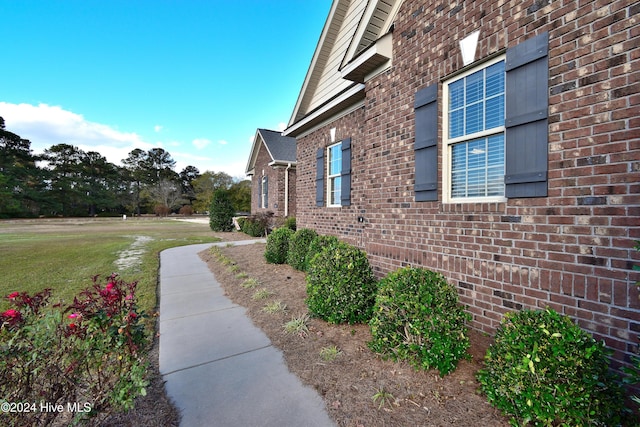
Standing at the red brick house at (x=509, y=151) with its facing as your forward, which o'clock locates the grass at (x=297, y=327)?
The grass is roughly at 1 o'clock from the red brick house.

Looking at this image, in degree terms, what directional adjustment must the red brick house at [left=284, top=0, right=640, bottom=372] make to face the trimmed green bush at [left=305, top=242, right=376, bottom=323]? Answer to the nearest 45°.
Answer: approximately 45° to its right

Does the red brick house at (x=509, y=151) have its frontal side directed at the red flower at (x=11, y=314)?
yes

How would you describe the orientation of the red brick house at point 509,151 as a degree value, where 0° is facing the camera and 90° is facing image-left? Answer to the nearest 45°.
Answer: approximately 45°

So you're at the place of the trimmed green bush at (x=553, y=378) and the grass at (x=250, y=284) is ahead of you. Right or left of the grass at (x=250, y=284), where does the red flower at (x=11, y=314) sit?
left

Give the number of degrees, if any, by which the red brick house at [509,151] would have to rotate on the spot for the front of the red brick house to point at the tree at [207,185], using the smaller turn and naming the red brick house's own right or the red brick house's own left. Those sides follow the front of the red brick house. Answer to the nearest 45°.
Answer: approximately 90° to the red brick house's own right

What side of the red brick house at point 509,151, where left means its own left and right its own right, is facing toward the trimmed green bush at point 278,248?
right
